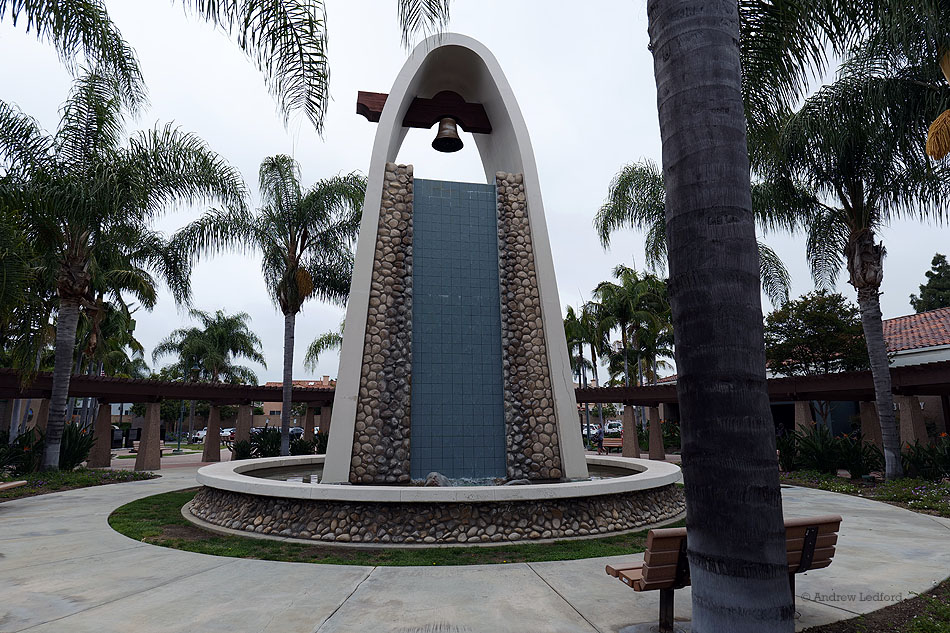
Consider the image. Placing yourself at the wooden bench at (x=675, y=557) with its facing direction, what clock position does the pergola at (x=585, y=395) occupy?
The pergola is roughly at 1 o'clock from the wooden bench.

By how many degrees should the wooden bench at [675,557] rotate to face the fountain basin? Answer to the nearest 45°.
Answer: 0° — it already faces it

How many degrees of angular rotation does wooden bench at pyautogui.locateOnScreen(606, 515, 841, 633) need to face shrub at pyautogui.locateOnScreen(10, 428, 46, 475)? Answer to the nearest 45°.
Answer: approximately 45° to its left

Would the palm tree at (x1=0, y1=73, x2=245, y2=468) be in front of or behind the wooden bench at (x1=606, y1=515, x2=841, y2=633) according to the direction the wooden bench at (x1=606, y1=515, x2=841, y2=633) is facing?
in front

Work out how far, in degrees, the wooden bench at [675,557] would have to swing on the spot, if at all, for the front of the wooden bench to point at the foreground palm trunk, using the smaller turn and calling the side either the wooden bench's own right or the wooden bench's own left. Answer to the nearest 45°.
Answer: approximately 135° to the wooden bench's own left

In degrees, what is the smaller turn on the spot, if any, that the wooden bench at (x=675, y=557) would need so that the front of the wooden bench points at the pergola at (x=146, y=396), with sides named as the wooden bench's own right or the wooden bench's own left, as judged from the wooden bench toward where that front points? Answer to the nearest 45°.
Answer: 0° — it already faces it

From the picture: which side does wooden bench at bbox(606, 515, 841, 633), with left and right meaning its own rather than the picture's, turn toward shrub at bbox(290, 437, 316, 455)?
front

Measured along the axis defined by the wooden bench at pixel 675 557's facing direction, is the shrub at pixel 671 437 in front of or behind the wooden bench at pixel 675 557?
in front
